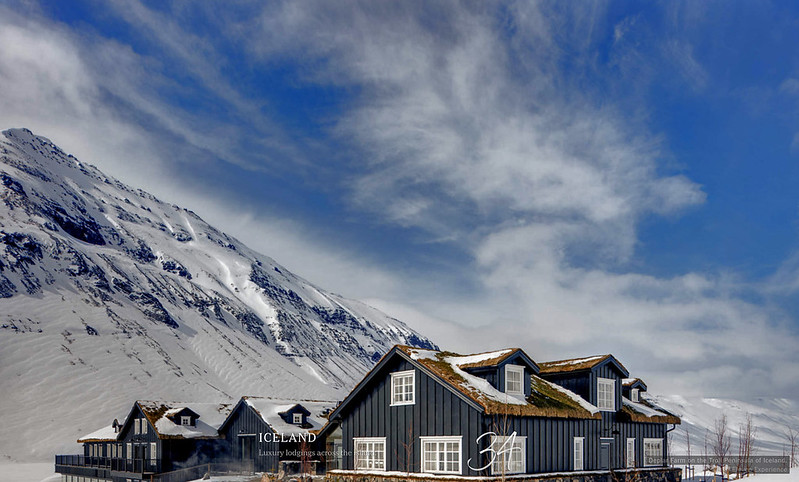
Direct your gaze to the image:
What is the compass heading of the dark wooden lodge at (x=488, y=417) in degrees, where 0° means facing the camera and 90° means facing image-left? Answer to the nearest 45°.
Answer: approximately 315°
